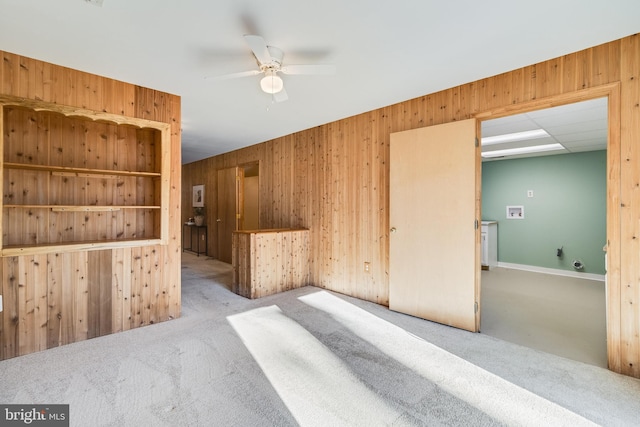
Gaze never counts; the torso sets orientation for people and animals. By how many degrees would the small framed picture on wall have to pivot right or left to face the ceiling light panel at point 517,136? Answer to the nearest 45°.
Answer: approximately 45° to its left

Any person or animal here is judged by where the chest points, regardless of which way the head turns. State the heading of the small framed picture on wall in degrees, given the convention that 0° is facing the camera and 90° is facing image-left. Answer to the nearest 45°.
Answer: approximately 0°

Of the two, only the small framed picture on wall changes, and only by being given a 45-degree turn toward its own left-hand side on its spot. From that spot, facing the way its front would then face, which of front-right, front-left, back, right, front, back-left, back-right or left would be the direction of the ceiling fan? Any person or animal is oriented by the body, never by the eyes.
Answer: front-right

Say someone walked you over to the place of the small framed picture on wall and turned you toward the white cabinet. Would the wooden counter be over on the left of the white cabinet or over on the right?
right

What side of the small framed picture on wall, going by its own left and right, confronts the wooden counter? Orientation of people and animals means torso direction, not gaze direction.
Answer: front

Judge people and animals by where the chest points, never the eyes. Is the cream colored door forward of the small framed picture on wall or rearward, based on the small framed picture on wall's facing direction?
forward

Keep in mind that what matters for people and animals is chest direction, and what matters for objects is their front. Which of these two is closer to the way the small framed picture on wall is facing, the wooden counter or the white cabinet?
the wooden counter

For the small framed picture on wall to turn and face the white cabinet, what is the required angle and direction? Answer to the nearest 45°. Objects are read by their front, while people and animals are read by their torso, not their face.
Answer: approximately 45° to its left

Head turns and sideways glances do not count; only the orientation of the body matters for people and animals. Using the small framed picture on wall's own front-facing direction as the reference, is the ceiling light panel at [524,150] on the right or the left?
on its left
